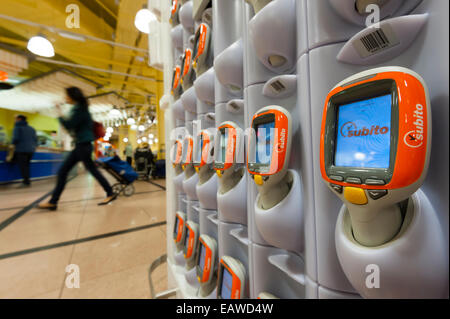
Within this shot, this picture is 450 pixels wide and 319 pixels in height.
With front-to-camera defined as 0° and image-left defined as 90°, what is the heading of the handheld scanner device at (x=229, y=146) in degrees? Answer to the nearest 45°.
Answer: approximately 45°

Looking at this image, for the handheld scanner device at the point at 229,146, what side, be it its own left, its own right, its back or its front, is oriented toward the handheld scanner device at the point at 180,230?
right

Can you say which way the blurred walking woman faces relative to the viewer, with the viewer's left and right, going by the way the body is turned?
facing to the left of the viewer
